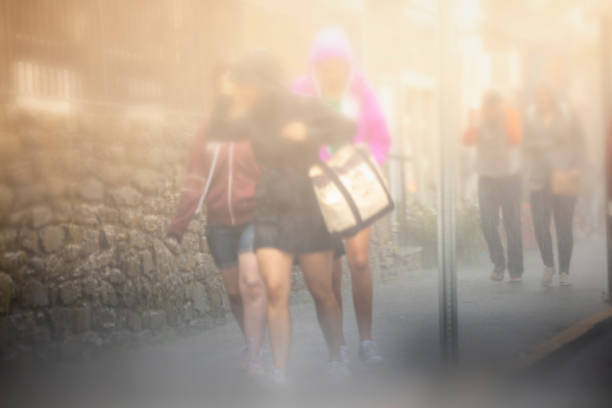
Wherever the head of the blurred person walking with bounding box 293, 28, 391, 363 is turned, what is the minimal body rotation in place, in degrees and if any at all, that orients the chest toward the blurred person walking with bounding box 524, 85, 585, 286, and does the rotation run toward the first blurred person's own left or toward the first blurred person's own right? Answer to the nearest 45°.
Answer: approximately 135° to the first blurred person's own left

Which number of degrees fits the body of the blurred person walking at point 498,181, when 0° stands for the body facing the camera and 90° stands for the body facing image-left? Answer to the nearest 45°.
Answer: approximately 0°

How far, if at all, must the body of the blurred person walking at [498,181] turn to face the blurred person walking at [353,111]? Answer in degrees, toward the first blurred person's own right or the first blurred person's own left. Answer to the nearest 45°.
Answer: approximately 45° to the first blurred person's own right

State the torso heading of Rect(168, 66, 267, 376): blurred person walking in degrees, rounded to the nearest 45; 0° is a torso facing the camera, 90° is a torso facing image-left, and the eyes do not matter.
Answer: approximately 0°

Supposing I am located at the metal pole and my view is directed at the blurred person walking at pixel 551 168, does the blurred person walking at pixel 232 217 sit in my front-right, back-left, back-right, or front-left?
back-left
